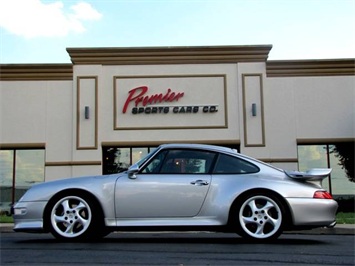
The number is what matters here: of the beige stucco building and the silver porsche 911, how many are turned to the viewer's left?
1

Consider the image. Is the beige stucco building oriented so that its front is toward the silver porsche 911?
yes

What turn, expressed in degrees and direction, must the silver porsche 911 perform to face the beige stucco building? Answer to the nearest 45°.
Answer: approximately 90° to its right

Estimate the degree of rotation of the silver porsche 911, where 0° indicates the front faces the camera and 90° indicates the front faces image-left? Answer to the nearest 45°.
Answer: approximately 90°

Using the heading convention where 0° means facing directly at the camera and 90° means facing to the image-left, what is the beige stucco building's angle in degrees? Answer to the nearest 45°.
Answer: approximately 0°

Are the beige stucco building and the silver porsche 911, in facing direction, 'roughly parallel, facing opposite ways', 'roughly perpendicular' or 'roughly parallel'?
roughly perpendicular
